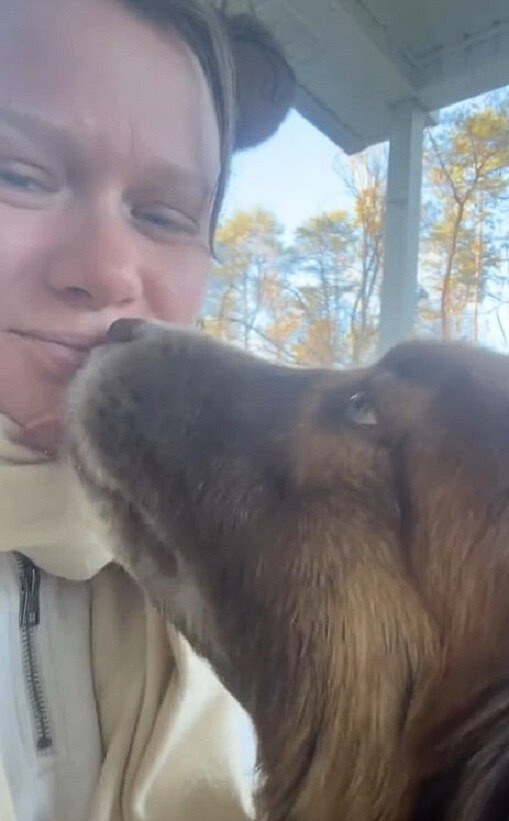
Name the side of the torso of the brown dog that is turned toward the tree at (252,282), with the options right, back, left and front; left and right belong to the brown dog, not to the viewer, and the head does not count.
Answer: right

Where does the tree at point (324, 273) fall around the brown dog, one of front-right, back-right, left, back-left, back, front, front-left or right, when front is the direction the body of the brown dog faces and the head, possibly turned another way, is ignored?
right

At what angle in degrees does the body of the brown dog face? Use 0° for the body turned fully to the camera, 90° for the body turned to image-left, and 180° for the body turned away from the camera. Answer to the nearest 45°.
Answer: approximately 90°
